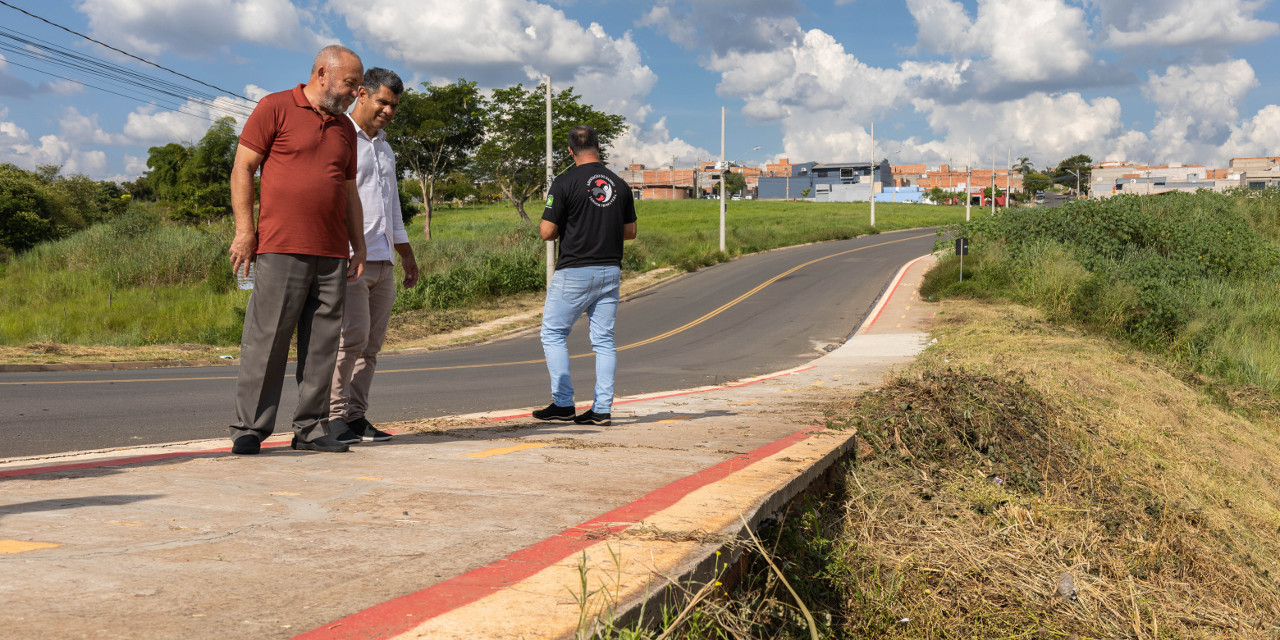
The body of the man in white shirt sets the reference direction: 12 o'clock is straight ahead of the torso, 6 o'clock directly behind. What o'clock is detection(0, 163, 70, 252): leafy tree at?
The leafy tree is roughly at 7 o'clock from the man in white shirt.

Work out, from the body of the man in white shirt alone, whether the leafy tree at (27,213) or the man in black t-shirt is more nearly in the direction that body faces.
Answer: the man in black t-shirt

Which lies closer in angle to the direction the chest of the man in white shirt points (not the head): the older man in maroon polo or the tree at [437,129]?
the older man in maroon polo

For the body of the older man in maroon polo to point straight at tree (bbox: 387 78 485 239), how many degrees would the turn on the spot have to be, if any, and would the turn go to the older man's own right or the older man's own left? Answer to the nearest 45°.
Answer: approximately 135° to the older man's own left

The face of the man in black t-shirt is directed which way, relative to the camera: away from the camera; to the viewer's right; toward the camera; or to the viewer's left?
away from the camera

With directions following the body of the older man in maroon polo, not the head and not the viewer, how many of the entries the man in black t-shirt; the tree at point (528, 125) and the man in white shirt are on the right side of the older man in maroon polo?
0

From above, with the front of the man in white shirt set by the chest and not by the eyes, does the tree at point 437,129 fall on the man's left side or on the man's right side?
on the man's left side

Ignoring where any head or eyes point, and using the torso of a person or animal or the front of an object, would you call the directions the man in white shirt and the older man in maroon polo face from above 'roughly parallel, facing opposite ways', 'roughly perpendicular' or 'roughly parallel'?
roughly parallel

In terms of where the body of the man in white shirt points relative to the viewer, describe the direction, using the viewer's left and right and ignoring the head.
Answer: facing the viewer and to the right of the viewer

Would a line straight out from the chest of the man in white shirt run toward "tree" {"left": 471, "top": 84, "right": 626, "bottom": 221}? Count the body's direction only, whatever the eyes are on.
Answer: no

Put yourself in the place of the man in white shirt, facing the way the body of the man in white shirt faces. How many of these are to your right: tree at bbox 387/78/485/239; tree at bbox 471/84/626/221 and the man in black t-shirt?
0

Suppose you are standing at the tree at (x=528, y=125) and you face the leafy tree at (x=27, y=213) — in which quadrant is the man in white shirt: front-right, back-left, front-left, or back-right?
front-left

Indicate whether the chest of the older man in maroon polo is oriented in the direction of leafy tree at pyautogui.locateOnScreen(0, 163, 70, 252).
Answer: no

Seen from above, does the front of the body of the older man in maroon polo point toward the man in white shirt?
no

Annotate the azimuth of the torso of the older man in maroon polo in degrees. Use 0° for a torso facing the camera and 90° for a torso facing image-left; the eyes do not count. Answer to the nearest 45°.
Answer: approximately 315°

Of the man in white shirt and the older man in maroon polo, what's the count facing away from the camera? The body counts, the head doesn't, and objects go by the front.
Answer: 0
